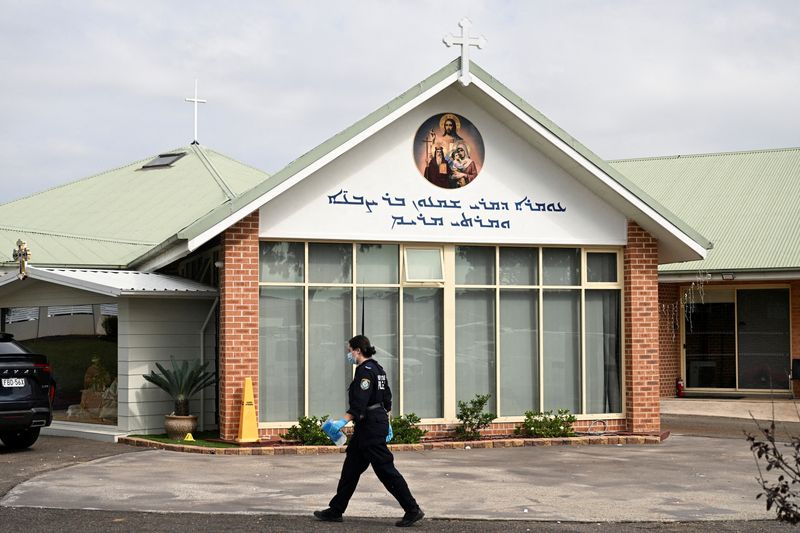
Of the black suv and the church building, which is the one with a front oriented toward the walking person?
the church building

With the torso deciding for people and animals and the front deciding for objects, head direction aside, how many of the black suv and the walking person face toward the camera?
0

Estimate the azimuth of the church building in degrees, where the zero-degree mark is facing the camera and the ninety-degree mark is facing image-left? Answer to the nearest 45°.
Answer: approximately 0°

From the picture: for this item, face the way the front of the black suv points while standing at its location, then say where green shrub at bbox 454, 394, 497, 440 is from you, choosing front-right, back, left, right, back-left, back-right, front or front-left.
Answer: right

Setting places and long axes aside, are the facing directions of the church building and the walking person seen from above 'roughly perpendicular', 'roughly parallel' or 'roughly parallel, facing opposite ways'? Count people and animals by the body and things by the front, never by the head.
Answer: roughly perpendicular

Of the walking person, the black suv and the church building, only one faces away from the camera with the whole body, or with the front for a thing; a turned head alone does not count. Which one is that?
the black suv

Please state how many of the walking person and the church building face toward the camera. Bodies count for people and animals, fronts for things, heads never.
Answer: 1

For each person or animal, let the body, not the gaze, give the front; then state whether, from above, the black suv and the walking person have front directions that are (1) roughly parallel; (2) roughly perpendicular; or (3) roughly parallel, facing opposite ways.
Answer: roughly perpendicular

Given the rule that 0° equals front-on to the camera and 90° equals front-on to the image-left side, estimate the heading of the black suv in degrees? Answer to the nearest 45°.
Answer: approximately 180°
